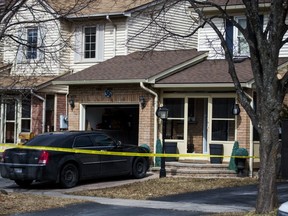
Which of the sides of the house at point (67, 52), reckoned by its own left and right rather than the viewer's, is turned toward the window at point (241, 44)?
left

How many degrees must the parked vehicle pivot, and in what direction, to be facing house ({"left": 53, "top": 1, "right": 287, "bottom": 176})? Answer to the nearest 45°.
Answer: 0° — it already faces it

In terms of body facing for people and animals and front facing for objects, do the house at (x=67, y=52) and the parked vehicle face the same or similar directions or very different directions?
very different directions

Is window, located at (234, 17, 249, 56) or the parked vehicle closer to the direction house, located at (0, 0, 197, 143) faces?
the parked vehicle

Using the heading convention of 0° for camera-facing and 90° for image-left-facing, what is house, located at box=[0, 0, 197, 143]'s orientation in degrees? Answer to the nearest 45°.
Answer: approximately 45°

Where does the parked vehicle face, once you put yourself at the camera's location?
facing away from the viewer and to the right of the viewer

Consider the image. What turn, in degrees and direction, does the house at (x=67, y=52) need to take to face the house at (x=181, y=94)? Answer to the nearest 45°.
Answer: approximately 90° to its left
